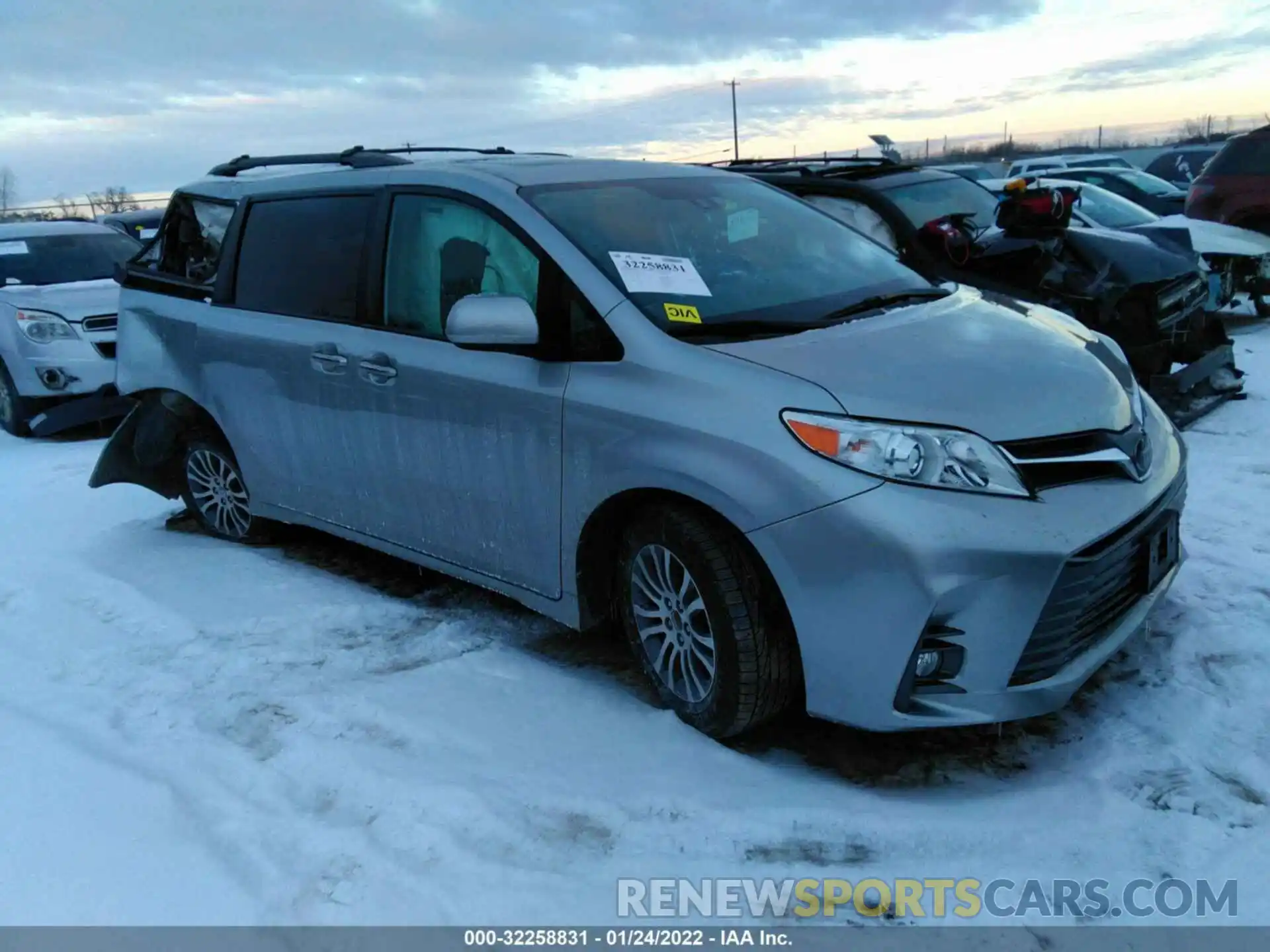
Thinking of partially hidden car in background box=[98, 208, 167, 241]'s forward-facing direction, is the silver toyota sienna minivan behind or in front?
in front

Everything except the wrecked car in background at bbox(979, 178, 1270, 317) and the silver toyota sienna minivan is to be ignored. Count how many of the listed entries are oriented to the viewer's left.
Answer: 0

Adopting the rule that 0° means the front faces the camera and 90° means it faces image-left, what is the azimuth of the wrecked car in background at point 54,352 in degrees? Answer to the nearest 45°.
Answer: approximately 315°

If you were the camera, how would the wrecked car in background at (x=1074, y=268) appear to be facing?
facing the viewer and to the right of the viewer
